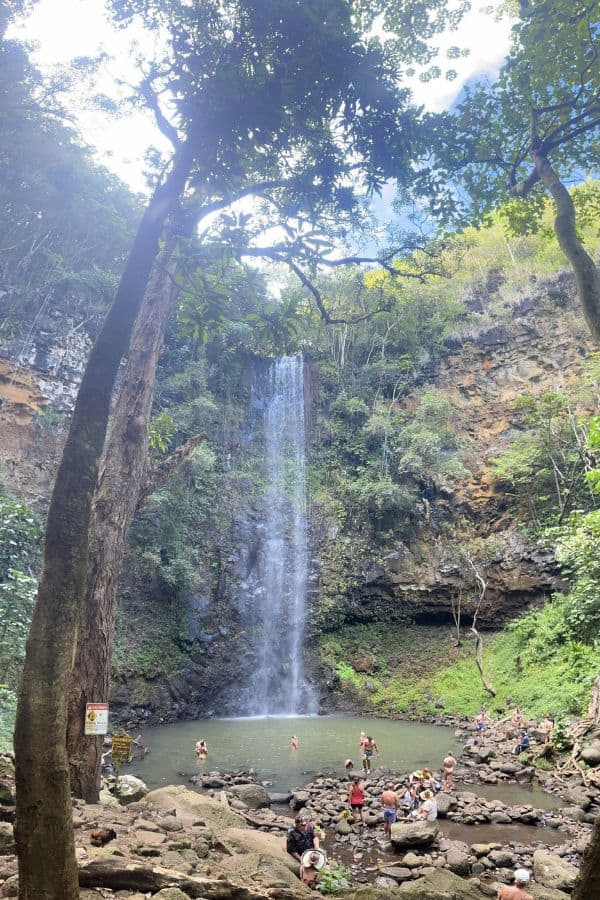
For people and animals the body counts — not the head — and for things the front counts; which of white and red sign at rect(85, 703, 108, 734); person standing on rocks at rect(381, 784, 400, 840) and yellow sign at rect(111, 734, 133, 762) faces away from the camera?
the person standing on rocks

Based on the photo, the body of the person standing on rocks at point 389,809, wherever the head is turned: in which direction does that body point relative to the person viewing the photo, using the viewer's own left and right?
facing away from the viewer

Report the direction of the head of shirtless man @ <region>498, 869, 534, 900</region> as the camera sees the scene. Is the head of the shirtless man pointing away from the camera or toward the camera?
away from the camera

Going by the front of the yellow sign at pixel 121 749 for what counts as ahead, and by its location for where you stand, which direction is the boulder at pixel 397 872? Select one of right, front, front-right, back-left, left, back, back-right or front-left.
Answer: left

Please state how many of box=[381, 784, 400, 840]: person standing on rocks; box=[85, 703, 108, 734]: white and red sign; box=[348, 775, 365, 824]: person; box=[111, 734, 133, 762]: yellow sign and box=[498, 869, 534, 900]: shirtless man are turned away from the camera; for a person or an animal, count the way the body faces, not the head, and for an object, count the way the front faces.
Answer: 3

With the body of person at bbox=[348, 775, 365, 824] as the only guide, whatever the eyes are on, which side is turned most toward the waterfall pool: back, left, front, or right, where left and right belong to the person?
front

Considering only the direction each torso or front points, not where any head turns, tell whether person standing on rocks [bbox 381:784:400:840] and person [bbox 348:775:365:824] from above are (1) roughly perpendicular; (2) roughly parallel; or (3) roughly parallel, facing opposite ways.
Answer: roughly parallel

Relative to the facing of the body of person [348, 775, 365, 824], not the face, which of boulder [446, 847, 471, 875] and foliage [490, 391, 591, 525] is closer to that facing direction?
the foliage

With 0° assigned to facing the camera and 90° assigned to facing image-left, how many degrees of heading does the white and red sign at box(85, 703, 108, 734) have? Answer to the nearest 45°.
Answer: approximately 0°

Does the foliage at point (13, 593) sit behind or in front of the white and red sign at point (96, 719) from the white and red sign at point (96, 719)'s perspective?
behind
